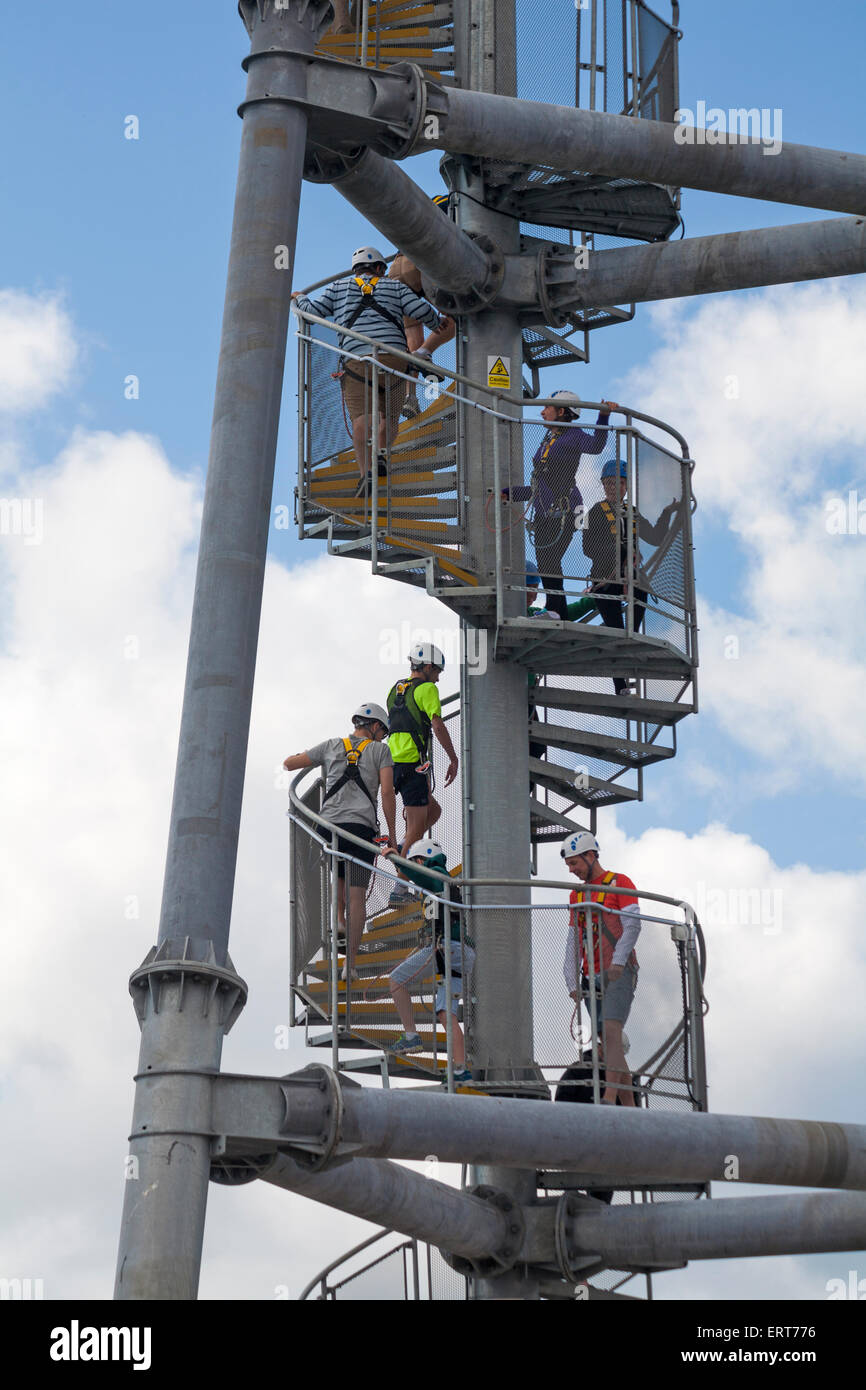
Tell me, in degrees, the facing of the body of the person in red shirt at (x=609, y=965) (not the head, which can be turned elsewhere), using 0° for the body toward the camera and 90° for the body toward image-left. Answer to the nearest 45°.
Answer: approximately 45°

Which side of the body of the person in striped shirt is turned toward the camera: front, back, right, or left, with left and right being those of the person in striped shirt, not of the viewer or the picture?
back

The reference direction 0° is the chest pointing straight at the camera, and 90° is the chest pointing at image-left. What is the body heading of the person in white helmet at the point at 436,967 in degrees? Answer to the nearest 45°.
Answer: approximately 90°

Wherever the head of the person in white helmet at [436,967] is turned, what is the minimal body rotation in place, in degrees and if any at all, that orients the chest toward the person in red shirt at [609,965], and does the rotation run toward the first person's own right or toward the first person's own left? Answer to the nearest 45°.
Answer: approximately 180°

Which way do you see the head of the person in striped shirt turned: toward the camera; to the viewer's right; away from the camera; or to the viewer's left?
away from the camera

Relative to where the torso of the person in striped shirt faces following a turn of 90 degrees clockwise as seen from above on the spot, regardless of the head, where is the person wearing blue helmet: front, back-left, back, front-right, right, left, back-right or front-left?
front

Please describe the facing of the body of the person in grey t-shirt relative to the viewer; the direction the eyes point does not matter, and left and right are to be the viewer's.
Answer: facing away from the viewer
